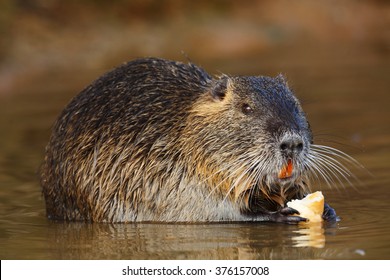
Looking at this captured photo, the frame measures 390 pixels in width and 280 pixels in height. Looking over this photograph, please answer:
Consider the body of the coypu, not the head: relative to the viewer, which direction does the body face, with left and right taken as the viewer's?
facing the viewer and to the right of the viewer
